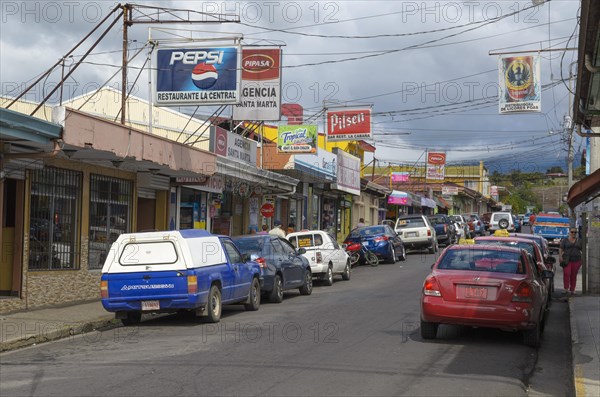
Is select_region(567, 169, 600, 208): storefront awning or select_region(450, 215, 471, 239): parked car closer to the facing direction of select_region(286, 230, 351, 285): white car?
the parked car

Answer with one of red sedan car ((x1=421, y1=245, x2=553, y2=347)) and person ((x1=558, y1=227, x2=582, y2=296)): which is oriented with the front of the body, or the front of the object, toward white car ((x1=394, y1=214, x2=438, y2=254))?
the red sedan car

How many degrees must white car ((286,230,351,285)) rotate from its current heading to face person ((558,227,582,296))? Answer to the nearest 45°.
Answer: approximately 90° to its right

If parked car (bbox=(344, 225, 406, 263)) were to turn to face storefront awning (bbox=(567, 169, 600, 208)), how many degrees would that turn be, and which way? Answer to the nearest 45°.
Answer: approximately 135° to its right

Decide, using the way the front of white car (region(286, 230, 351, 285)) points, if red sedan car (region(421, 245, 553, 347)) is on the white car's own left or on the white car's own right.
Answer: on the white car's own right
